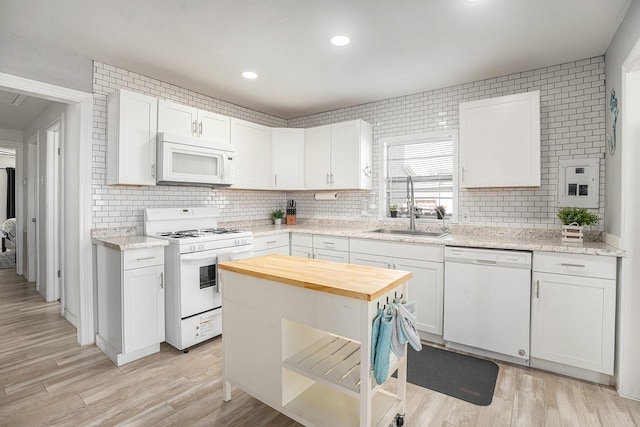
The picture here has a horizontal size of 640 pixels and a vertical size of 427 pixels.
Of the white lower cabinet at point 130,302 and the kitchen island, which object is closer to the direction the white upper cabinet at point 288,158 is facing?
the kitchen island

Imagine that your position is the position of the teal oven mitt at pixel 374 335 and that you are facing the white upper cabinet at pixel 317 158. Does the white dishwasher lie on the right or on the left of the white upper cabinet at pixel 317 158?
right

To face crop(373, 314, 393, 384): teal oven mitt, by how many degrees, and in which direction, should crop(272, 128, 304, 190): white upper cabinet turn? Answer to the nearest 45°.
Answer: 0° — it already faces it

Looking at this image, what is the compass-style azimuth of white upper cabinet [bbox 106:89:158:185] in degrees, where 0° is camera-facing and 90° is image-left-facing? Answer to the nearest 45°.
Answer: approximately 315°

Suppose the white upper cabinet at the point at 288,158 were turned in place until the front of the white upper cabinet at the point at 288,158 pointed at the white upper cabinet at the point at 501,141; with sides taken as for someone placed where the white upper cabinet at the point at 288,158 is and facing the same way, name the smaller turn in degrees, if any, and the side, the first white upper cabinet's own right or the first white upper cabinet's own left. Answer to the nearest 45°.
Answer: approximately 45° to the first white upper cabinet's own left

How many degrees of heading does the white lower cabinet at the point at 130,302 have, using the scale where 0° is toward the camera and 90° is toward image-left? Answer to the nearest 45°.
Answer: approximately 315°

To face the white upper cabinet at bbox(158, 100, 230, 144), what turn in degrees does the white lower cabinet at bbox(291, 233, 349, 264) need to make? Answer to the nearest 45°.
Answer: approximately 45° to its right

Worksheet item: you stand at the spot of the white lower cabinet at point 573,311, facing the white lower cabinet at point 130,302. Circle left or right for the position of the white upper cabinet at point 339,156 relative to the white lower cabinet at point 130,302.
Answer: right

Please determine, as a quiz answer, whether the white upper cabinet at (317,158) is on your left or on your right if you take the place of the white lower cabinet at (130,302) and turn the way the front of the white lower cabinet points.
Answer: on your left
